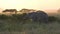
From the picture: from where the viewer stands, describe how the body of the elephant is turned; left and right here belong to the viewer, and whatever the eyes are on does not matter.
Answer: facing to the left of the viewer
